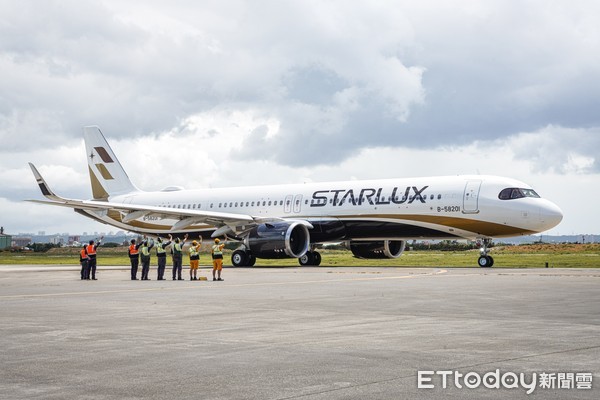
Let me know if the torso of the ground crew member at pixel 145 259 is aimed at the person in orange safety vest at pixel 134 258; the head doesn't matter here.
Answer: no

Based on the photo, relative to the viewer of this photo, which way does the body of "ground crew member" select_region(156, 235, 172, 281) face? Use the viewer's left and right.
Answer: facing away from the viewer and to the right of the viewer

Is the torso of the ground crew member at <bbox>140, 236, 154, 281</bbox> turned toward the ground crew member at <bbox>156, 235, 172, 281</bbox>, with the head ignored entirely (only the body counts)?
no

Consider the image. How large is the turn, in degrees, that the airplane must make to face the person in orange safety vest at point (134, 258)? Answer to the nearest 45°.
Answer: approximately 90° to its right

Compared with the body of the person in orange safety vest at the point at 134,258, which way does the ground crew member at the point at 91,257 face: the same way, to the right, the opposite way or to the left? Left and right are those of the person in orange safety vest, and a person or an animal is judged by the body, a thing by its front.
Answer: the same way

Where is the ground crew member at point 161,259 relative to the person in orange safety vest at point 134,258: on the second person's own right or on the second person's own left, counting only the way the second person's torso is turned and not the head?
on the second person's own right

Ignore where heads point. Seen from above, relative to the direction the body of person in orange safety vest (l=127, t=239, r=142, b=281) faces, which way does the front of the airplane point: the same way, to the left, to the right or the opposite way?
to the right

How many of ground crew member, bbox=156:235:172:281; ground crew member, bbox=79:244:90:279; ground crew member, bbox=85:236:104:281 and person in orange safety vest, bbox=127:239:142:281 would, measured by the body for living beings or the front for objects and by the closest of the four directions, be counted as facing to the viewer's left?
0

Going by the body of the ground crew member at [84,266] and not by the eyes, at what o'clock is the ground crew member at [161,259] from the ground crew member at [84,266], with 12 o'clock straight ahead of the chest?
the ground crew member at [161,259] is roughly at 2 o'clock from the ground crew member at [84,266].

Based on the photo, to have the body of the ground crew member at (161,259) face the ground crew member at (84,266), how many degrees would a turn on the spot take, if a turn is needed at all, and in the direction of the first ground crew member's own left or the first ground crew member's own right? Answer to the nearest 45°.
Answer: approximately 135° to the first ground crew member's own left

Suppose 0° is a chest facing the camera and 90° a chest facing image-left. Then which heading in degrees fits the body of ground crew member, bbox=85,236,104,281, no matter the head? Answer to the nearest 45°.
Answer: approximately 225°

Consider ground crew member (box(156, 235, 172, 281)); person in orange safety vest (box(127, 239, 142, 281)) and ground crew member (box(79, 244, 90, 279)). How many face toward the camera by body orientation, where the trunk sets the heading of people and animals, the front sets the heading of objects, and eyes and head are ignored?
0

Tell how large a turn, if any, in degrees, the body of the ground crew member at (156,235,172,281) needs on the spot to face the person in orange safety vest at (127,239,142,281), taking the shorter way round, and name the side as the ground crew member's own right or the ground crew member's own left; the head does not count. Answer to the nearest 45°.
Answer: approximately 90° to the ground crew member's own left

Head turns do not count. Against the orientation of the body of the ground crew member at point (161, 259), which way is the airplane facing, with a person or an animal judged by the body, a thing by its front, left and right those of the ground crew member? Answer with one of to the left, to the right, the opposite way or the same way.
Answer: to the right

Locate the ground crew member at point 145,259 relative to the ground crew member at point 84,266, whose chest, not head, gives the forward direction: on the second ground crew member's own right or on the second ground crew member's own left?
on the second ground crew member's own right

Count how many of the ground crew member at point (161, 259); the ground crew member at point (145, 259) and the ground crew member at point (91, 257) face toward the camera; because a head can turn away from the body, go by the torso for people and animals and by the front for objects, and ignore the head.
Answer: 0

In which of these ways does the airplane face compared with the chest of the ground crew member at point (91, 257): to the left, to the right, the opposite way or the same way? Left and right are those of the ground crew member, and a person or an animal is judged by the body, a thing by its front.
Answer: to the right

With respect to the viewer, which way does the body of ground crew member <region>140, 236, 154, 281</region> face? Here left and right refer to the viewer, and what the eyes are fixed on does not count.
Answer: facing away from the viewer and to the right of the viewer

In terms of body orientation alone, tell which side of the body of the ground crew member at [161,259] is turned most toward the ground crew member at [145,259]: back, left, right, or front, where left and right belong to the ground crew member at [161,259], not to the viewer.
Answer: left

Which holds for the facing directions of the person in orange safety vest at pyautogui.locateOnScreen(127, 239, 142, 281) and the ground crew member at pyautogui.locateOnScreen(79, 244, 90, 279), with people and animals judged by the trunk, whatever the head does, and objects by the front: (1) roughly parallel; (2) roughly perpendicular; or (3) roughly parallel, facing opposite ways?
roughly parallel

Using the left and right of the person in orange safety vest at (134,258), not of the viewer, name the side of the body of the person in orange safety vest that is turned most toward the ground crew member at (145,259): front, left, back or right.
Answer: right
